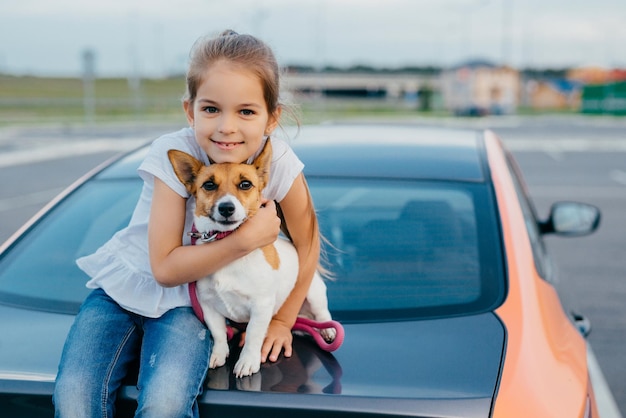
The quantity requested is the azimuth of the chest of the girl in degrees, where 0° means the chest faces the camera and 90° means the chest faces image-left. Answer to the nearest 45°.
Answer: approximately 0°

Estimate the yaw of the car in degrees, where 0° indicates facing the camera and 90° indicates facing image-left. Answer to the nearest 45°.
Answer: approximately 180°
